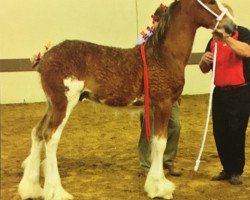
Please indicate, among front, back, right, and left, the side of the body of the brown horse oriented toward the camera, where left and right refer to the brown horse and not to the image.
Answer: right
